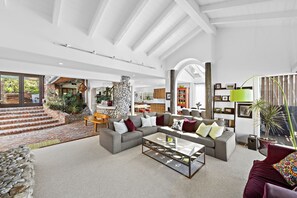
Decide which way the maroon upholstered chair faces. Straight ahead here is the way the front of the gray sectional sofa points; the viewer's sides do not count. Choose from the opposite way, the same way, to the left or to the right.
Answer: to the right

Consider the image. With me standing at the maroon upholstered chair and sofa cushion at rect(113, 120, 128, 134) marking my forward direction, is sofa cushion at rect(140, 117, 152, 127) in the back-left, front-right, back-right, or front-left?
front-right

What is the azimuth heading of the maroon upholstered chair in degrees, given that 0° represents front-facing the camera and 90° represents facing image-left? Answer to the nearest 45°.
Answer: approximately 45°

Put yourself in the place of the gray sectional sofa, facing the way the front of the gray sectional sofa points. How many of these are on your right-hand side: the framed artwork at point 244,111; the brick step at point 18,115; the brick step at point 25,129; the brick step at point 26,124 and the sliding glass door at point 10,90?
4

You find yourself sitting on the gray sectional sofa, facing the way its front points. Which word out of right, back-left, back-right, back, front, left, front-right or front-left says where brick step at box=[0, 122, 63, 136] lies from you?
right

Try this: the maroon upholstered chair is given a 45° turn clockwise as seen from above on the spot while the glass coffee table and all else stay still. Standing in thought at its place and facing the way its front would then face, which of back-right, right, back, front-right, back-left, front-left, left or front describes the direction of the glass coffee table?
front

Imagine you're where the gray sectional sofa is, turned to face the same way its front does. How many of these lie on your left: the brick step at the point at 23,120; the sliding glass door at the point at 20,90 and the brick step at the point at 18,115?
0

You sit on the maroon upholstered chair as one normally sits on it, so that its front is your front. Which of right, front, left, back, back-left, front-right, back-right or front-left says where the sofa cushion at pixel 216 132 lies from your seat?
right

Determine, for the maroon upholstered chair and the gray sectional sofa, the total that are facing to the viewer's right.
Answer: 0

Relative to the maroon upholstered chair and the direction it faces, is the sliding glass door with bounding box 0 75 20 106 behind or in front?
in front

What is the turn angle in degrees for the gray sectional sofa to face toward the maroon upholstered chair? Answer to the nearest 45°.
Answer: approximately 45° to its left

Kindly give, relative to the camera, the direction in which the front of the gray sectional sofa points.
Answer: facing the viewer

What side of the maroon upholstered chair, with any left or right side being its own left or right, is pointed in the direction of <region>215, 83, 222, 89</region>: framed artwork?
right

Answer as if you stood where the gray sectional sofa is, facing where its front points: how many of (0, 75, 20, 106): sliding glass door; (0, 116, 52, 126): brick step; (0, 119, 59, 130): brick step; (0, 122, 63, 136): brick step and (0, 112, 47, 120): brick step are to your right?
5

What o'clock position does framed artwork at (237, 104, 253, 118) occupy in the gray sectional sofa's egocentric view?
The framed artwork is roughly at 8 o'clock from the gray sectional sofa.

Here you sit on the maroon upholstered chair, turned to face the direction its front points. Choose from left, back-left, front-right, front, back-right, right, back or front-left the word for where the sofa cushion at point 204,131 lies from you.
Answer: right
